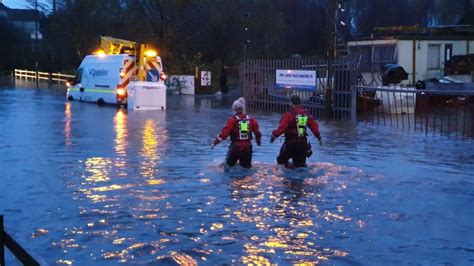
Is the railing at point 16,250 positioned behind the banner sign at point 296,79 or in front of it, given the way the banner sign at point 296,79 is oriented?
in front

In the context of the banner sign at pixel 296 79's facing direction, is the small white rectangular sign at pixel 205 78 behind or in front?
behind

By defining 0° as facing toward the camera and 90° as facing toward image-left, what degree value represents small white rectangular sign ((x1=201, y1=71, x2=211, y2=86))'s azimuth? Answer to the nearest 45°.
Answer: approximately 0°

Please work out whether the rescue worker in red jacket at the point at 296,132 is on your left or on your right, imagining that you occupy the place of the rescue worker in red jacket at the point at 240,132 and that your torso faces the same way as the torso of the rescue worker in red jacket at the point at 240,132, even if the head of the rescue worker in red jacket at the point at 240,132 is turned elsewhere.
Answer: on your right

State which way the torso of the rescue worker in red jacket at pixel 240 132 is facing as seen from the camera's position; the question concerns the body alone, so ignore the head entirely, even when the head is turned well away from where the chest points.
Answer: away from the camera

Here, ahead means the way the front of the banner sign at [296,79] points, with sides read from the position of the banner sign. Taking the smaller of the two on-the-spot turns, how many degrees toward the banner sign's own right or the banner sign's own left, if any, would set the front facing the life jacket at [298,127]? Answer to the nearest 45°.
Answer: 0° — it already faces it

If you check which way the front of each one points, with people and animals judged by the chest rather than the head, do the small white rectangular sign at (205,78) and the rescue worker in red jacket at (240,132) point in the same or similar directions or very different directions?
very different directions

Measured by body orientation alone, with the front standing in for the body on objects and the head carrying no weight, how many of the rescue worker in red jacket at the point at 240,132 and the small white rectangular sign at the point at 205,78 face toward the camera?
1

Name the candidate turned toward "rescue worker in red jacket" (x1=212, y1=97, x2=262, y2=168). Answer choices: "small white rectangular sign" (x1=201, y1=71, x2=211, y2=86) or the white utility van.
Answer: the small white rectangular sign
